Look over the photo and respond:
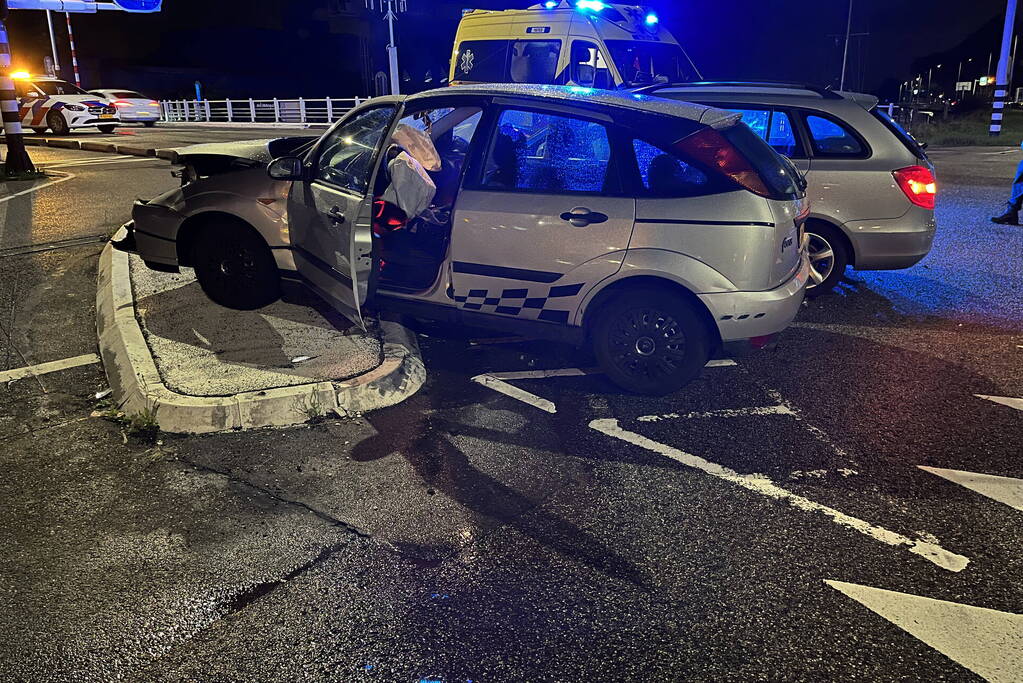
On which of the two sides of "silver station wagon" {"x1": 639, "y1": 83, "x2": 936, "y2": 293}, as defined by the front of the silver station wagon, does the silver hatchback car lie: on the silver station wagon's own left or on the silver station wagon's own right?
on the silver station wagon's own left

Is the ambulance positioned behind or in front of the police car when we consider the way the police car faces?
in front

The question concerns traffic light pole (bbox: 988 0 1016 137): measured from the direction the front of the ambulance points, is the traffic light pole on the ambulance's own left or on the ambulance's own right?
on the ambulance's own left

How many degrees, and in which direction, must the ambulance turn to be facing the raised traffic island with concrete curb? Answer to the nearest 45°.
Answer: approximately 45° to its right

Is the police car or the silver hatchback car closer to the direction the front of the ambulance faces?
the silver hatchback car

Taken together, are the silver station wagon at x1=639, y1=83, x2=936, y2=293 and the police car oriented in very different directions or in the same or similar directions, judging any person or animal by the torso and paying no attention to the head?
very different directions

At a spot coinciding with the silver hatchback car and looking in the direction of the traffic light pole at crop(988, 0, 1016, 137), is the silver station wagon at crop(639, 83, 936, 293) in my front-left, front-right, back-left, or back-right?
front-right

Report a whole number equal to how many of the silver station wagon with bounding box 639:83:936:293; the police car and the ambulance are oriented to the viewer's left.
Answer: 1

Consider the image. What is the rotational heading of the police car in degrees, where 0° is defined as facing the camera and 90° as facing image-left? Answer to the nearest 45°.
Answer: approximately 315°

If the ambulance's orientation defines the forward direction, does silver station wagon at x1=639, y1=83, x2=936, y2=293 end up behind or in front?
in front

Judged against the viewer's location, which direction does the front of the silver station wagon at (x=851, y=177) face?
facing to the left of the viewer

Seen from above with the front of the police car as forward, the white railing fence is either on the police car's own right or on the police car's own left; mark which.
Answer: on the police car's own left

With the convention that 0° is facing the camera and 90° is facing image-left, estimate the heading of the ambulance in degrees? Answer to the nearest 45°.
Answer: approximately 315°

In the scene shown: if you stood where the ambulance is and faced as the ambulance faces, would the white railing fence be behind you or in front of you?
behind

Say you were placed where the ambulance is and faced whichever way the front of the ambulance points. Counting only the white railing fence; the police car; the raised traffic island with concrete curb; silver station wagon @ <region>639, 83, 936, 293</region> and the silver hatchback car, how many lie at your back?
2

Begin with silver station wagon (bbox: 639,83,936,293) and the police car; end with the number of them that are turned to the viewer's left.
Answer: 1
